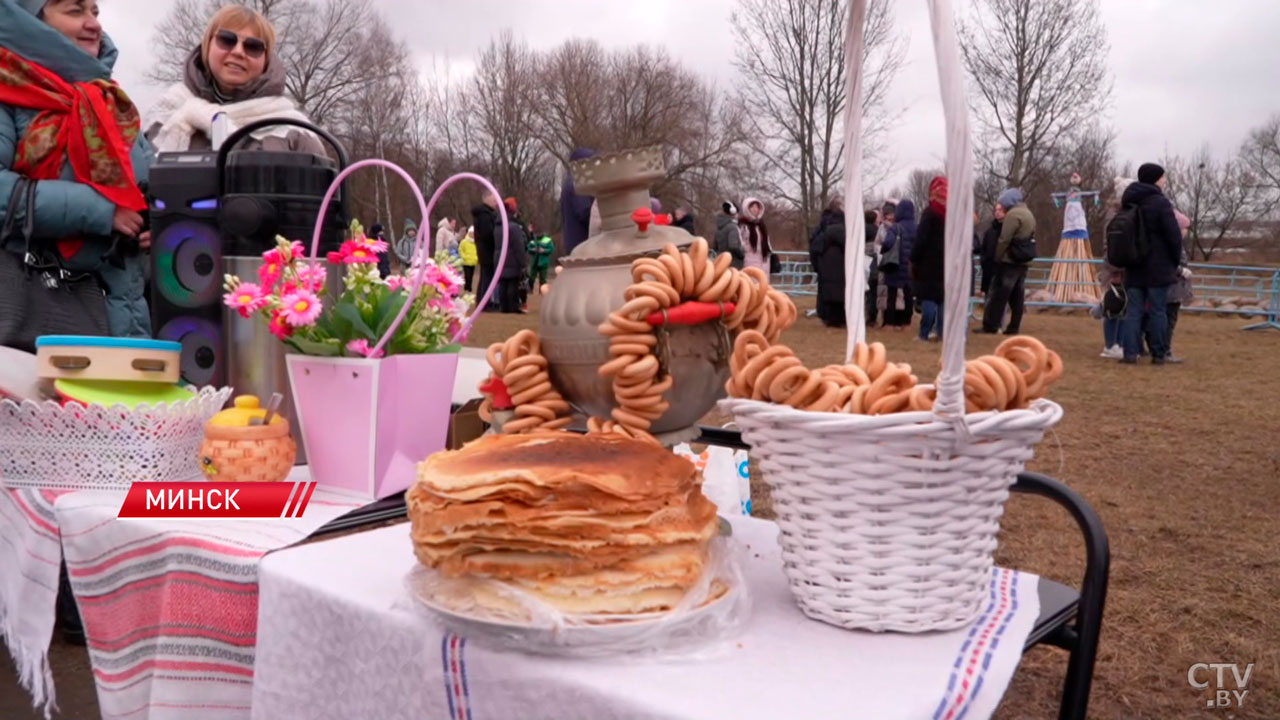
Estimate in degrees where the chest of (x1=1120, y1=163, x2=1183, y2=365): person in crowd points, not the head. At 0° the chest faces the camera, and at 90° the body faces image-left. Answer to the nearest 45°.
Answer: approximately 225°

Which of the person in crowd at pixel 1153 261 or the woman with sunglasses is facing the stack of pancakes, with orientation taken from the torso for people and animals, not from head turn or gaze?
the woman with sunglasses

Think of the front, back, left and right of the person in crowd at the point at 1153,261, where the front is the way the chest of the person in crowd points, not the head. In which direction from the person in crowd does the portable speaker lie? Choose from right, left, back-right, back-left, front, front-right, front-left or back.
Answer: back-right

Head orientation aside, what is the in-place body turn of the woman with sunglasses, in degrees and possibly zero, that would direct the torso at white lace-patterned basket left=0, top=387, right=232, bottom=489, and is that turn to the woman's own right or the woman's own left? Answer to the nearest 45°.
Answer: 0° — they already face it

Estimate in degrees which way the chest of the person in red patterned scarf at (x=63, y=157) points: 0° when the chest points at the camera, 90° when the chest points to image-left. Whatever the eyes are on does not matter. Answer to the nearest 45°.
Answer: approximately 315°

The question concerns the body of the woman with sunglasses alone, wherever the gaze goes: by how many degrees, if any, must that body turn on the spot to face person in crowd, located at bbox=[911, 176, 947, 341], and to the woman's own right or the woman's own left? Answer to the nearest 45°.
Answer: approximately 135° to the woman's own left

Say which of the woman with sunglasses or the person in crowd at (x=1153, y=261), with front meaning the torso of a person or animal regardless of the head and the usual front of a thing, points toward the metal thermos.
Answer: the woman with sunglasses

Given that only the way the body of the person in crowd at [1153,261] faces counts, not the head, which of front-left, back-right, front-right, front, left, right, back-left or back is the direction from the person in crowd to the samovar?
back-right

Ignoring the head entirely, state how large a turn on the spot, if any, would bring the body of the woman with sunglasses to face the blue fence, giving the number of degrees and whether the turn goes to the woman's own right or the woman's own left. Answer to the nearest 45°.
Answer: approximately 135° to the woman's own left

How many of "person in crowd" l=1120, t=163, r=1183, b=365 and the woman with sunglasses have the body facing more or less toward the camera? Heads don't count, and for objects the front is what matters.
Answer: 1

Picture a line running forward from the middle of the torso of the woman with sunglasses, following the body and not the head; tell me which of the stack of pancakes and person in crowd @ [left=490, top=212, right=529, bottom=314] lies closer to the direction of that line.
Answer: the stack of pancakes
